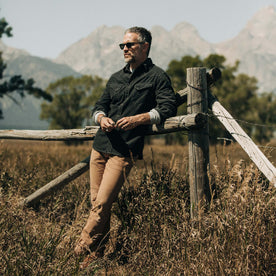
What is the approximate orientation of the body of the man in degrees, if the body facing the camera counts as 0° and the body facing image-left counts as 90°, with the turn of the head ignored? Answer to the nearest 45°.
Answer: approximately 45°
